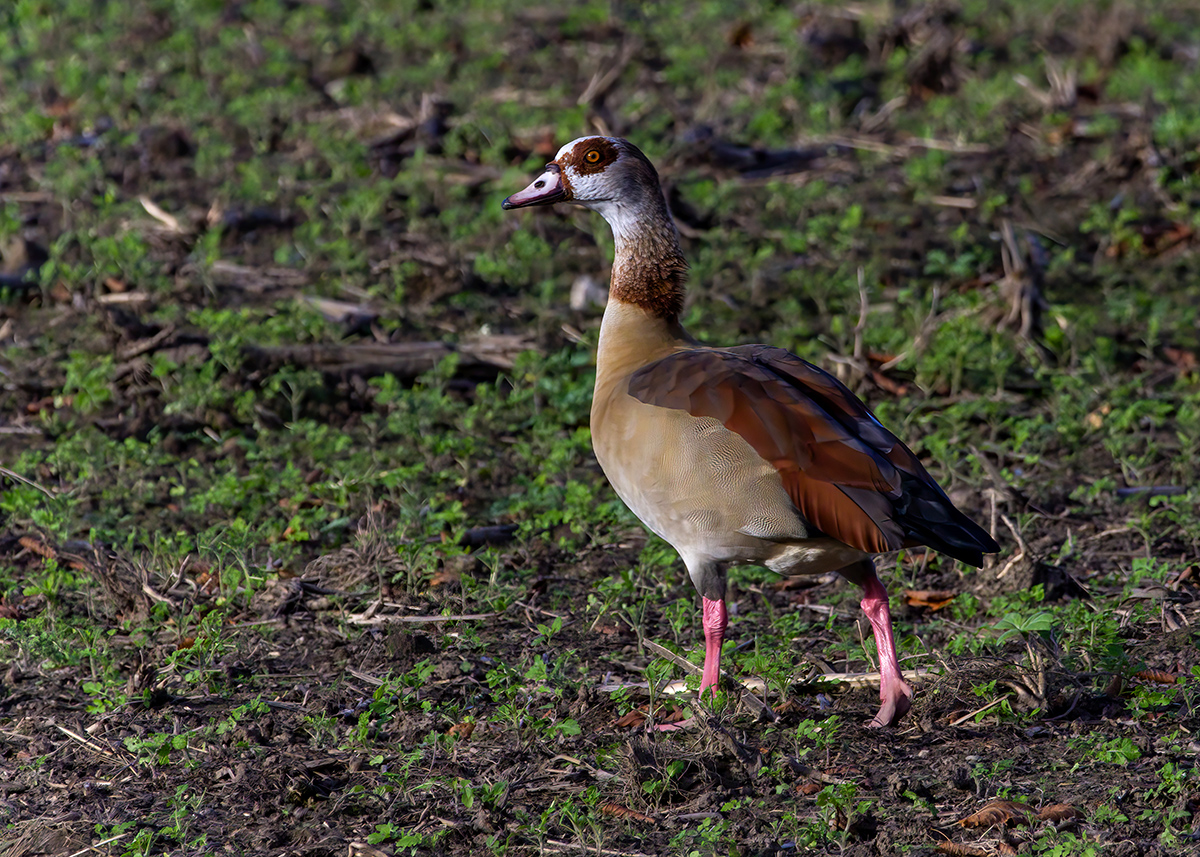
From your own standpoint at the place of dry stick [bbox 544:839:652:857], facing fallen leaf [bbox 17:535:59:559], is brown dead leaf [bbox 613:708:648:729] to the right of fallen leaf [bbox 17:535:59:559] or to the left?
right

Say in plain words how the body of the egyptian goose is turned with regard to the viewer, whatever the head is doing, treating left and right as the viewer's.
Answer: facing to the left of the viewer

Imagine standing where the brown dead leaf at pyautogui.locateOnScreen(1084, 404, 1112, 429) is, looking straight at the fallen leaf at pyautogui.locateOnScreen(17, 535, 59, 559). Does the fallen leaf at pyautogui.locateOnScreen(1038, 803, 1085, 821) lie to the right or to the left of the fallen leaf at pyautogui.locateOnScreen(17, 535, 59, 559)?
left

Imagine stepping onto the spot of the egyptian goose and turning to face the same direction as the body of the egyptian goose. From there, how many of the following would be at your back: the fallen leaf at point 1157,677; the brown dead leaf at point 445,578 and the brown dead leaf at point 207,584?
1

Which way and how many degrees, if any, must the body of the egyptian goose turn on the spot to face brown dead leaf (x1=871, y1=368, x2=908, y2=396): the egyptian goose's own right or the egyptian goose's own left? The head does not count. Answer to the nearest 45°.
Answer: approximately 90° to the egyptian goose's own right

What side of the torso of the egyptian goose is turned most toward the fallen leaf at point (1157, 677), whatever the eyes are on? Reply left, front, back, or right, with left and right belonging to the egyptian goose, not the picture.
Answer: back

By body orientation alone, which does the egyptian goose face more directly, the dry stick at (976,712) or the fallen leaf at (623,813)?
the fallen leaf

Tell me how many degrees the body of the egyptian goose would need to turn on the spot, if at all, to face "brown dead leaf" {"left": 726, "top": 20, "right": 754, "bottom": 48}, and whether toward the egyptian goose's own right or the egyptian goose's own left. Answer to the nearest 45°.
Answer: approximately 90° to the egyptian goose's own right

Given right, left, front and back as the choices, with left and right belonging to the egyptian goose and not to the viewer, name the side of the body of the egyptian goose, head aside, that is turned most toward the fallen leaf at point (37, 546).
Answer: front

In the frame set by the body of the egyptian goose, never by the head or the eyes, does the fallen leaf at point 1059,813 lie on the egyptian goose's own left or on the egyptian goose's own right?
on the egyptian goose's own left
